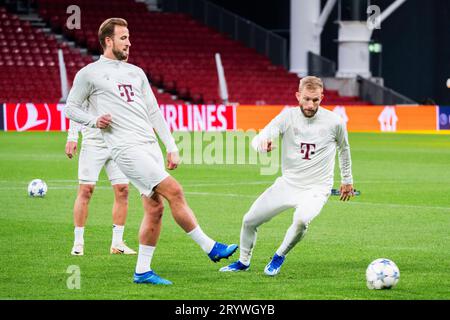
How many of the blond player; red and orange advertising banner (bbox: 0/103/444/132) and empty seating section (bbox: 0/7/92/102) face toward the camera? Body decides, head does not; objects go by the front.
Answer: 3

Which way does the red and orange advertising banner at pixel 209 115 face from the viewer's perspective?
toward the camera

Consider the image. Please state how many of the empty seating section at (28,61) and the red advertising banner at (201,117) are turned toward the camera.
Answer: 2

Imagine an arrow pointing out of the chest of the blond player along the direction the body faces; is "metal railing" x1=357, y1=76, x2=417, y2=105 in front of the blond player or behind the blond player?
behind

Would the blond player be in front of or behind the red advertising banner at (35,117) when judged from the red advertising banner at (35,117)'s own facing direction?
in front

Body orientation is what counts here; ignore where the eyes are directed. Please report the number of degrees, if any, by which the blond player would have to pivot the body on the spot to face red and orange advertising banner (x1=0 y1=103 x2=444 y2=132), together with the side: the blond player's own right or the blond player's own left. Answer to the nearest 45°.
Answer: approximately 180°

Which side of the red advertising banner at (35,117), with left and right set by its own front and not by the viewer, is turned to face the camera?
front

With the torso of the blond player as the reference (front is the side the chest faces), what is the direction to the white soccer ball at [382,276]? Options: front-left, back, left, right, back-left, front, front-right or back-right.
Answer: front-left

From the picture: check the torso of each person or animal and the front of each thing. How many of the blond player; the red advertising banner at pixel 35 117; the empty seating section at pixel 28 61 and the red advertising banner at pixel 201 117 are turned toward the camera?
4

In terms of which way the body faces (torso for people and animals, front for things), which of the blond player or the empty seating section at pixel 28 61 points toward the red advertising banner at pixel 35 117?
the empty seating section

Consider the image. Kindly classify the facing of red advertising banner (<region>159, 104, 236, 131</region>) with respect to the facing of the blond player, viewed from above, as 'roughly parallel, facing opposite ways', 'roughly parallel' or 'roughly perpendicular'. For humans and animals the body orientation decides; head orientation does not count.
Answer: roughly parallel

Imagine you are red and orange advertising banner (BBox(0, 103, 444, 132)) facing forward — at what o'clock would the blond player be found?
The blond player is roughly at 12 o'clock from the red and orange advertising banner.

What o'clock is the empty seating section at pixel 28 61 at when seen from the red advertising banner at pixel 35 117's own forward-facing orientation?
The empty seating section is roughly at 6 o'clock from the red advertising banner.
